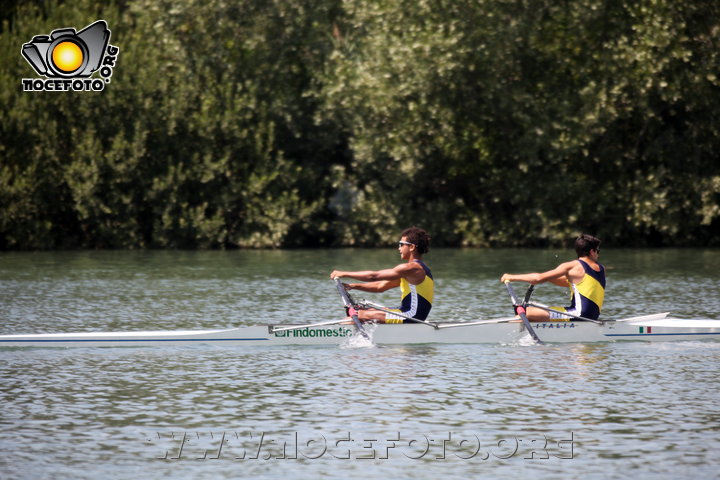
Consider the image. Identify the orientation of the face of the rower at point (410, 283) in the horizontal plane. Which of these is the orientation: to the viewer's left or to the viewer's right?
to the viewer's left

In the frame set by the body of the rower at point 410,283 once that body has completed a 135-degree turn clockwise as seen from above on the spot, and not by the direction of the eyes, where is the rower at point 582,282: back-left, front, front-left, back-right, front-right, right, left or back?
front-right

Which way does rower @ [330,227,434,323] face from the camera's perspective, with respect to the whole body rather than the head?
to the viewer's left
